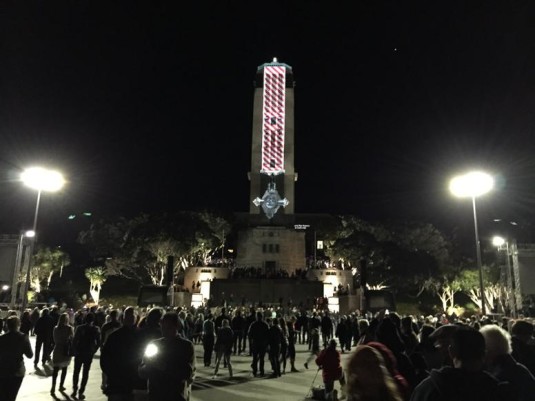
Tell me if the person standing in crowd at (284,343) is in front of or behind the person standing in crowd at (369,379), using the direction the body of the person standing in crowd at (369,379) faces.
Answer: in front

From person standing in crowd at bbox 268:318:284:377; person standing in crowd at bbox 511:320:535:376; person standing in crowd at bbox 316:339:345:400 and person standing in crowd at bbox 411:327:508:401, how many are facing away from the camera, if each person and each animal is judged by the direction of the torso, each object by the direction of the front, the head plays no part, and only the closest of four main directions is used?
4

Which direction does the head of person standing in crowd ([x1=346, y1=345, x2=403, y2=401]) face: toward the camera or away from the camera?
away from the camera

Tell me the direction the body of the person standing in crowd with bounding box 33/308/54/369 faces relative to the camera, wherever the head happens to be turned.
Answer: away from the camera

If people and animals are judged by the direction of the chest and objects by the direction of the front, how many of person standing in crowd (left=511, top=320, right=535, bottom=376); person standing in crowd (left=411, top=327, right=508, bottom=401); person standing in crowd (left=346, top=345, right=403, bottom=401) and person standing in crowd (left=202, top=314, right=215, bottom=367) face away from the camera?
4

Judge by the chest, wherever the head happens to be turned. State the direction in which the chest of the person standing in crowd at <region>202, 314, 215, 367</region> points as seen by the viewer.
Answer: away from the camera

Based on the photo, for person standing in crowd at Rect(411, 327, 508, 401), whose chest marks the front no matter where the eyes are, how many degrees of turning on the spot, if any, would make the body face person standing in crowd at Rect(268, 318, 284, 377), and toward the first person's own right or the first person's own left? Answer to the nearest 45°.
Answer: approximately 45° to the first person's own left

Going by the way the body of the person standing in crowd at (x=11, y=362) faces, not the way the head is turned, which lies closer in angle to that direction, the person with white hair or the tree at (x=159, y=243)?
the tree

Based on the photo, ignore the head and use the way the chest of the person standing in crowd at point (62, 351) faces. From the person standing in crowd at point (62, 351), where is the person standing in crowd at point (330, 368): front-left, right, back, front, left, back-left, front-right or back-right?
back-right

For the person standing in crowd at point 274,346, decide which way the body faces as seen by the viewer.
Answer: away from the camera

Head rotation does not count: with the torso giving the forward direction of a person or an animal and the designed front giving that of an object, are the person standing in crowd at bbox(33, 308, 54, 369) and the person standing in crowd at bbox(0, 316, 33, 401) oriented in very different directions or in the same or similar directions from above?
same or similar directions

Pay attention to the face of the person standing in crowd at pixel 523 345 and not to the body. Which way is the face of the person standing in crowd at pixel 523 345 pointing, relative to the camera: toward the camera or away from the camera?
away from the camera

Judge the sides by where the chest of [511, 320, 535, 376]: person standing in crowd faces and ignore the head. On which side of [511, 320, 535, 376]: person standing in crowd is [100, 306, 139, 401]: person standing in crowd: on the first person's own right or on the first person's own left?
on the first person's own left

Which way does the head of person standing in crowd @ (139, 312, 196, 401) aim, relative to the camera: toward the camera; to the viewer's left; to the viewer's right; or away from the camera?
away from the camera

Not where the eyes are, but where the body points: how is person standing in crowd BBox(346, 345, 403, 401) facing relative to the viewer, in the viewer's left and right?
facing away from the viewer

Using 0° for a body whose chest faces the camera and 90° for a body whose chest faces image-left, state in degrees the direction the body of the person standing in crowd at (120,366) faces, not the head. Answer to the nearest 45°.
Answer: approximately 225°

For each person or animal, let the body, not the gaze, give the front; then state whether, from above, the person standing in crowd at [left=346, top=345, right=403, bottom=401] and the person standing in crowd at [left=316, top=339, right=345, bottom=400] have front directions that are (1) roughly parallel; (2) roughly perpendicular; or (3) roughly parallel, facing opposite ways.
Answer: roughly parallel

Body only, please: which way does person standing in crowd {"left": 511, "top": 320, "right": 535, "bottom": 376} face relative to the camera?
away from the camera

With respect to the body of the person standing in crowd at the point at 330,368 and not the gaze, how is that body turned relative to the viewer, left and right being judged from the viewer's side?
facing away from the viewer

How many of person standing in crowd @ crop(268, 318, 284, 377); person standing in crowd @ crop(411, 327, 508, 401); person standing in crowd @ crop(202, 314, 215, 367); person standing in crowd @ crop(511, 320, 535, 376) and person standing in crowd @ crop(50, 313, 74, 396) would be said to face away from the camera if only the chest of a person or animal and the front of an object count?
5
